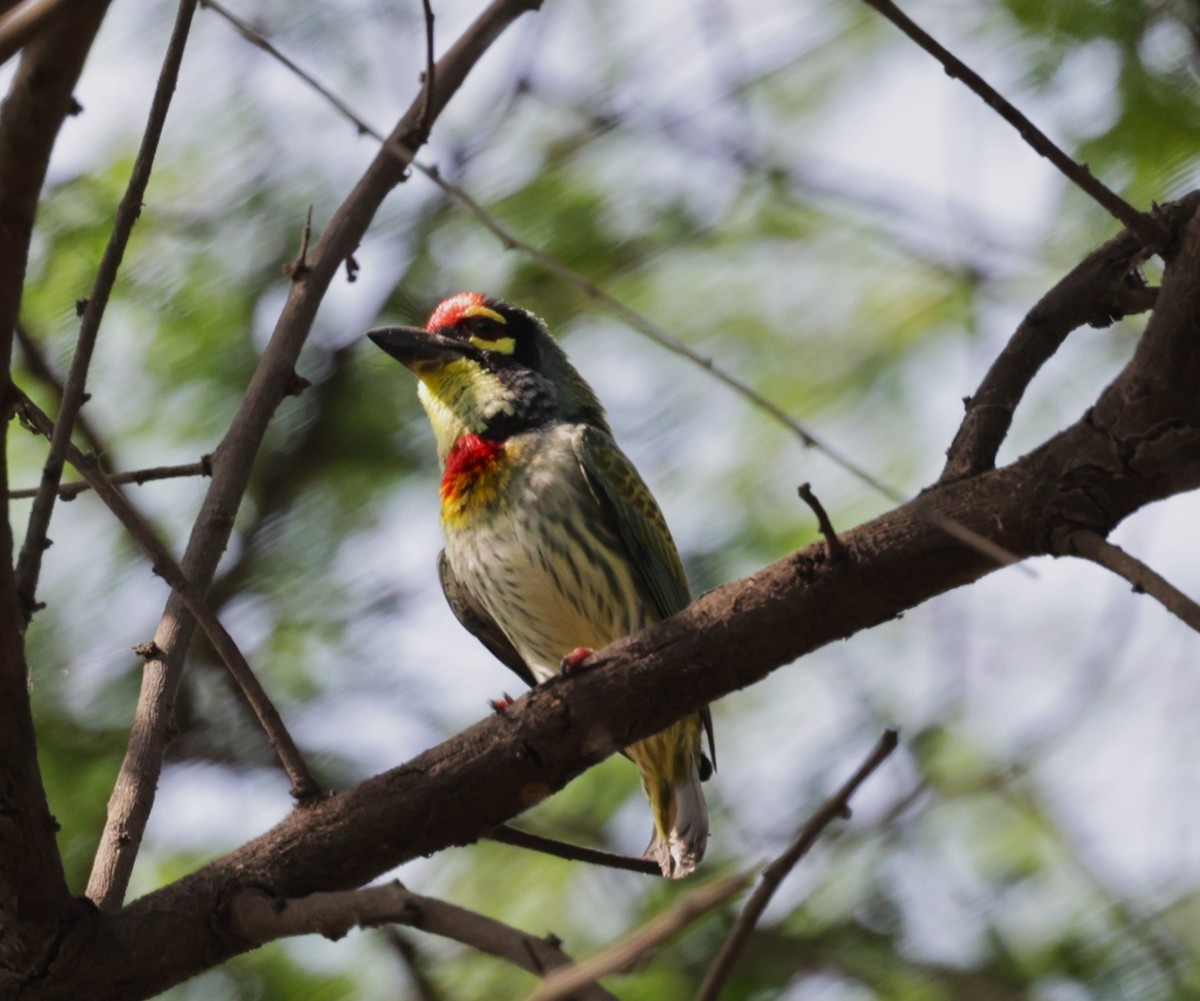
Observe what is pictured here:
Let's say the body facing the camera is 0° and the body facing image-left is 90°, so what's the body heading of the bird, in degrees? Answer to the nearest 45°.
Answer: approximately 45°

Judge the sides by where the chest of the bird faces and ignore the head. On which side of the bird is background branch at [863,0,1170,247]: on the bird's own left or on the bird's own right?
on the bird's own left
